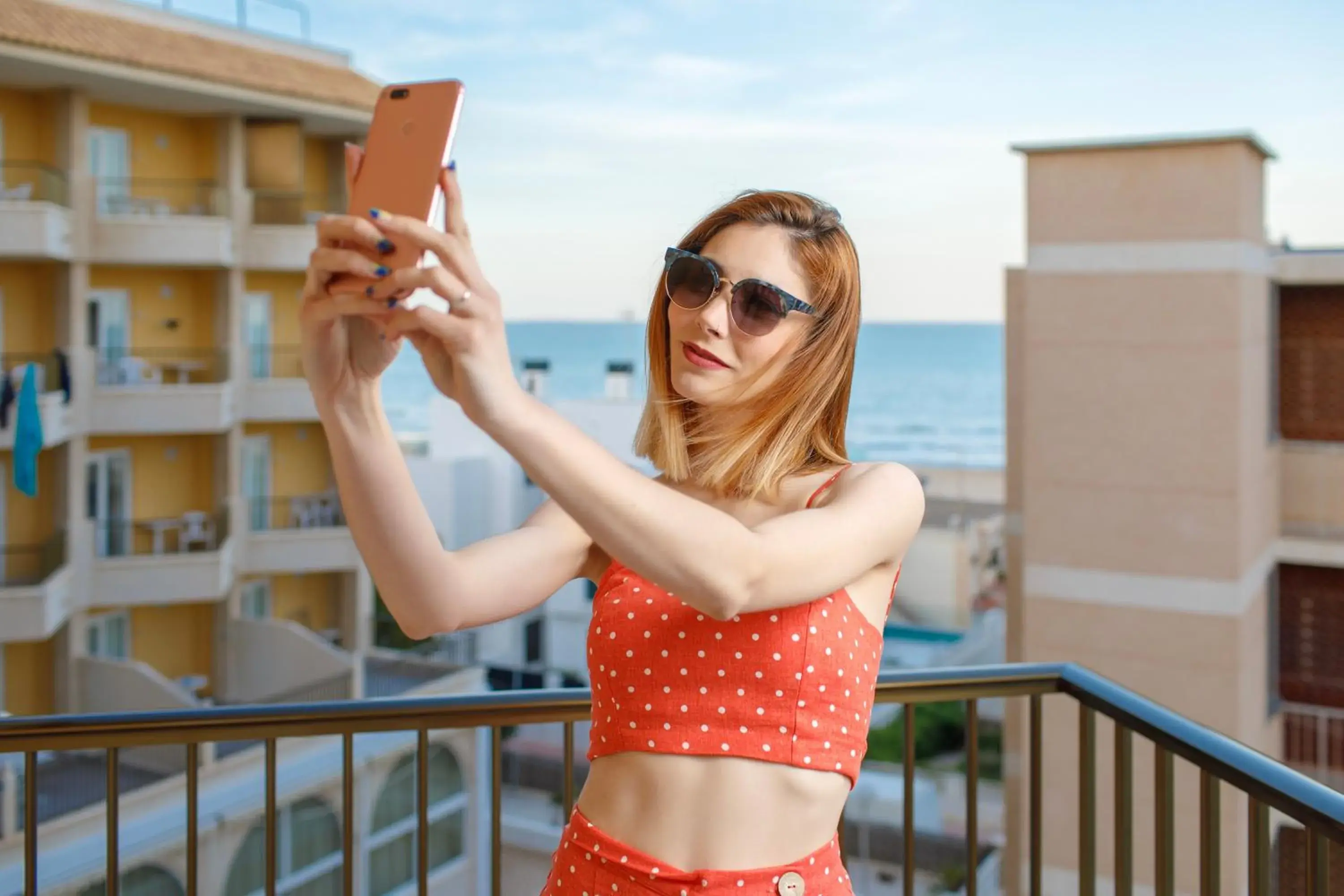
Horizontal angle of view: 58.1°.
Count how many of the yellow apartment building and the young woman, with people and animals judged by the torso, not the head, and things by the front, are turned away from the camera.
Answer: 0

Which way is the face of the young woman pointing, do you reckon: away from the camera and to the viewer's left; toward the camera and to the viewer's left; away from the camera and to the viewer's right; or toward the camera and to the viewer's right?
toward the camera and to the viewer's left

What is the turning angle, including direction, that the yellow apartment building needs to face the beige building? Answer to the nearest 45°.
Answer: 0° — it already faces it

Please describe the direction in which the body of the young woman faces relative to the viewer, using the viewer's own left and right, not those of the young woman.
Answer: facing the viewer and to the left of the viewer

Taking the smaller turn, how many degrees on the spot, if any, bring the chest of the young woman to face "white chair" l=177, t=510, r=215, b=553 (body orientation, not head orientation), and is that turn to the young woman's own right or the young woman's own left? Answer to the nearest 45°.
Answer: approximately 135° to the young woman's own right

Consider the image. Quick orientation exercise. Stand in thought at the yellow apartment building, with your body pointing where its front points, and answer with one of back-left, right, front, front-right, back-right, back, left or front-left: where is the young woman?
front-right

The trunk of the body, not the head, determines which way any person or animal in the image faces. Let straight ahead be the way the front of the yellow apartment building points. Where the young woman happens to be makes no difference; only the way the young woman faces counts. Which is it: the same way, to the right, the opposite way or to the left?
to the right

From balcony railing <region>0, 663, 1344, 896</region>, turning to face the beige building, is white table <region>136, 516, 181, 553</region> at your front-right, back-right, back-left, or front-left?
front-left
